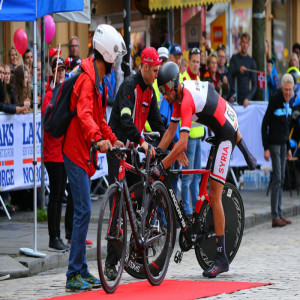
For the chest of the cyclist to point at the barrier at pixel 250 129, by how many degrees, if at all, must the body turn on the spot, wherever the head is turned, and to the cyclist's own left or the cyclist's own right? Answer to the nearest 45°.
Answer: approximately 135° to the cyclist's own right

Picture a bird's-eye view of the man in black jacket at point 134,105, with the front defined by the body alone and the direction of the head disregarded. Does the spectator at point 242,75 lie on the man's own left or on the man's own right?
on the man's own left

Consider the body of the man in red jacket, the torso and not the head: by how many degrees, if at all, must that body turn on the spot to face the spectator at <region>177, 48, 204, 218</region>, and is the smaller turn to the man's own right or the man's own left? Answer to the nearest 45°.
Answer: approximately 90° to the man's own left

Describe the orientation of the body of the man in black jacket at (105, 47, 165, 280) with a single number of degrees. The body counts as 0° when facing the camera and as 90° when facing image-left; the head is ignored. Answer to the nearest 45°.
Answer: approximately 315°
